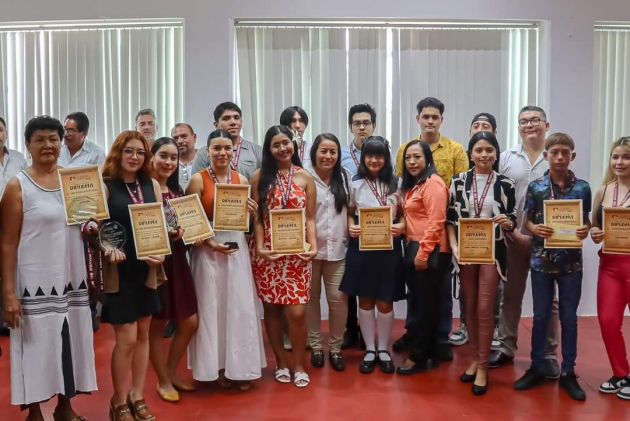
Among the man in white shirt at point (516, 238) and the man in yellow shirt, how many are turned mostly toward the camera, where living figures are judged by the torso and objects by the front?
2

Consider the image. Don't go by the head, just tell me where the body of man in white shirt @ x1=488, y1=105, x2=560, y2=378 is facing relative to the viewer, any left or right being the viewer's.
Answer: facing the viewer

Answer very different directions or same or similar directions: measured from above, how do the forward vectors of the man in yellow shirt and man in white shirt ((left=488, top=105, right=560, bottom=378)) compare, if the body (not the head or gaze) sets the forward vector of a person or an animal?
same or similar directions

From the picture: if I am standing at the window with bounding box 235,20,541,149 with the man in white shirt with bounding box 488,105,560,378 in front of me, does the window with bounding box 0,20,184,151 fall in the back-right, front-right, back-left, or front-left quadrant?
back-right

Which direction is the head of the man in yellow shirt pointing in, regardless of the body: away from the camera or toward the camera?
toward the camera

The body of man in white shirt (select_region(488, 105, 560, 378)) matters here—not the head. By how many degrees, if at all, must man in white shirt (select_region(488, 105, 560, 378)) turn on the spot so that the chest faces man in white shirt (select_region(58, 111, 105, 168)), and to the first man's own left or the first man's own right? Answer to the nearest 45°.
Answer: approximately 90° to the first man's own right

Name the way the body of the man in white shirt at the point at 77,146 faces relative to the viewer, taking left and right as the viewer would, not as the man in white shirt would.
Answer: facing the viewer and to the left of the viewer

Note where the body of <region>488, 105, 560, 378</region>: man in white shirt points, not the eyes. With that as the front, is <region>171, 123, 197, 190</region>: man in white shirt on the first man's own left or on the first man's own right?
on the first man's own right

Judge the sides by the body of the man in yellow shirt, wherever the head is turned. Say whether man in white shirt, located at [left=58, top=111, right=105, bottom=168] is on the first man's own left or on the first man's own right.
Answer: on the first man's own right

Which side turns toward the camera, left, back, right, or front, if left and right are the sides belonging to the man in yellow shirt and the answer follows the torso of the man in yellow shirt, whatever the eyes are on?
front

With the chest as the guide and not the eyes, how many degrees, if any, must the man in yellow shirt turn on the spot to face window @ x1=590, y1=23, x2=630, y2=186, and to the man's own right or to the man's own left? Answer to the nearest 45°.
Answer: approximately 135° to the man's own left

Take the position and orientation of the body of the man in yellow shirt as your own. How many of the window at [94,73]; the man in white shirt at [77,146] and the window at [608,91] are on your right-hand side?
2

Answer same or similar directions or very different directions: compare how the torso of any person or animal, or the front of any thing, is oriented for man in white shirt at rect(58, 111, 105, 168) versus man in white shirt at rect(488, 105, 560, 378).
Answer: same or similar directions
